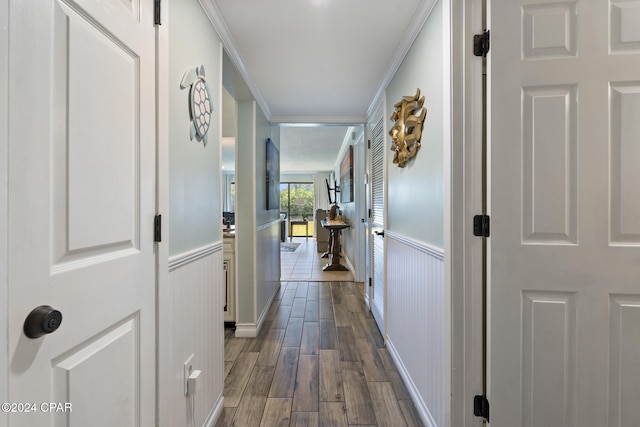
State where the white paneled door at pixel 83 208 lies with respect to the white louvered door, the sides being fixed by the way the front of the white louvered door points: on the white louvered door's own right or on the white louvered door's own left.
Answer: on the white louvered door's own left

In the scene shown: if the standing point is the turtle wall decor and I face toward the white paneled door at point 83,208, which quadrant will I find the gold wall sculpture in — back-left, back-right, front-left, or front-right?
back-left

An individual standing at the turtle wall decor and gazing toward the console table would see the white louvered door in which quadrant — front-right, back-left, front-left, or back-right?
front-right

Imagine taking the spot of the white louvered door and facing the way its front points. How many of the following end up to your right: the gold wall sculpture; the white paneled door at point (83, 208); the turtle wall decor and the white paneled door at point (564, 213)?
0

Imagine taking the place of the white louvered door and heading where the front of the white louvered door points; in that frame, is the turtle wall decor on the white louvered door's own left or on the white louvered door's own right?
on the white louvered door's own left

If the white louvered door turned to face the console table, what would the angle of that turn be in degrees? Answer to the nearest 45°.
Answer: approximately 90° to its right

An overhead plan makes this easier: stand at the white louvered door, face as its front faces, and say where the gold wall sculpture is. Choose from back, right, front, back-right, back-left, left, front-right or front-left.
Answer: left

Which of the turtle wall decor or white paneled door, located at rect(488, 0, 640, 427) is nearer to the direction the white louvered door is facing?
the turtle wall decor

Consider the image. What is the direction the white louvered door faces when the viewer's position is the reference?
facing to the left of the viewer

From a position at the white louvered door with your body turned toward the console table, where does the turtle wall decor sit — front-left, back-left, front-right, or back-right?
back-left

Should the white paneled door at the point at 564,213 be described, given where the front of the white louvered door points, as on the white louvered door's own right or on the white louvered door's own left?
on the white louvered door's own left

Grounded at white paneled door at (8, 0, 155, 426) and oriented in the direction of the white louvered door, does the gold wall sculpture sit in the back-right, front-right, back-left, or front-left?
front-right
